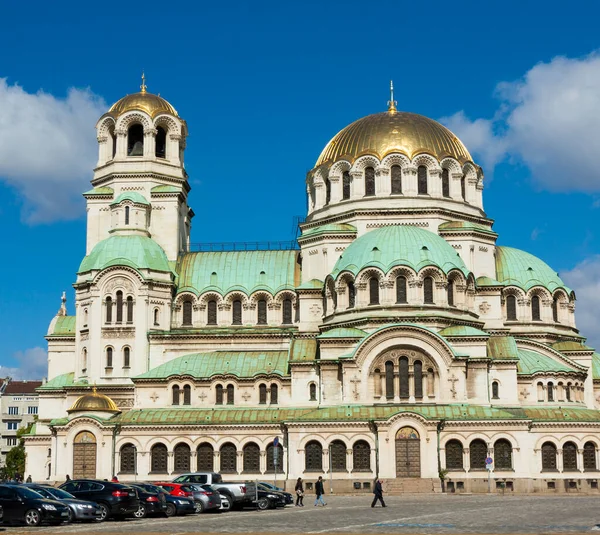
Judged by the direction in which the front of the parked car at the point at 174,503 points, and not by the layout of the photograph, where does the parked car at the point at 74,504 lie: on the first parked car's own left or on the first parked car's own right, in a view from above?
on the first parked car's own right

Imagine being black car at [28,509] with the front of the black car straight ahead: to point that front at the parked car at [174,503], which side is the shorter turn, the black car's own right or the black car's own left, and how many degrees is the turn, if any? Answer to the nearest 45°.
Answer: approximately 90° to the black car's own left

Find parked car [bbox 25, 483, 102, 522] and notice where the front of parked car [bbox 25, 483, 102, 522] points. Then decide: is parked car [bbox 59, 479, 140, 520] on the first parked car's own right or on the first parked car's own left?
on the first parked car's own left

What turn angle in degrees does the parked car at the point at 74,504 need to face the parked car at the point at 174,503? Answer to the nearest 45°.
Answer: approximately 90° to its left

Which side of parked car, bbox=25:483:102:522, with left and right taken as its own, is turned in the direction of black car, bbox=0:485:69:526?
right
